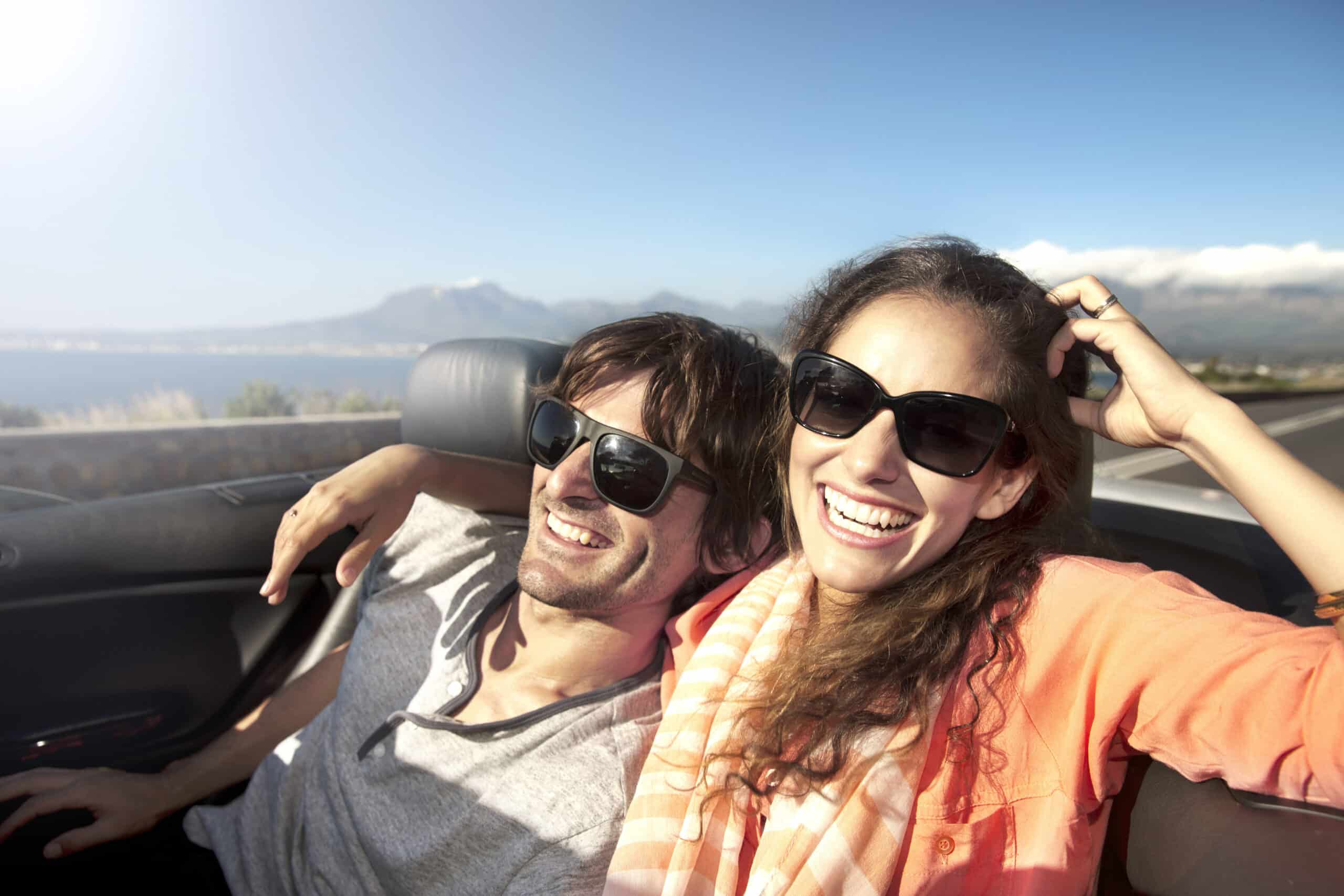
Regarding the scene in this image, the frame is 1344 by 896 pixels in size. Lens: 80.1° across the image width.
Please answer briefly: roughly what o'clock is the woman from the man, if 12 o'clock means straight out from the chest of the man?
The woman is roughly at 9 o'clock from the man.

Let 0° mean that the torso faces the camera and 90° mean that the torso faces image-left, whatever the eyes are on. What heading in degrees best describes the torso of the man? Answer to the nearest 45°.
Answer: approximately 45°
